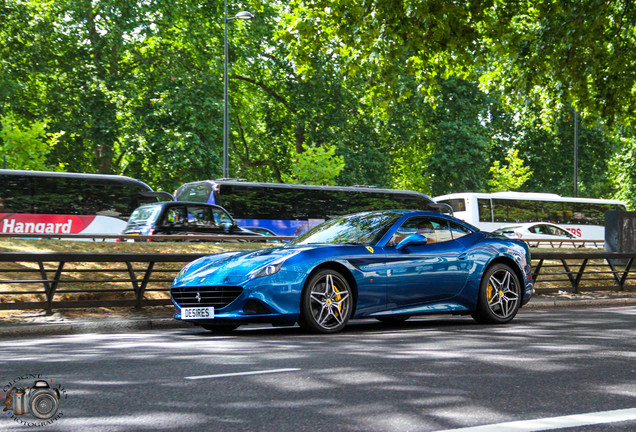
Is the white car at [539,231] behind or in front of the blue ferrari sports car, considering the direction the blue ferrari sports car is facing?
behind

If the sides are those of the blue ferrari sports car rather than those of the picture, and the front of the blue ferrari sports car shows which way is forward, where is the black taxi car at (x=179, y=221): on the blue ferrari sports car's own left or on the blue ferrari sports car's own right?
on the blue ferrari sports car's own right

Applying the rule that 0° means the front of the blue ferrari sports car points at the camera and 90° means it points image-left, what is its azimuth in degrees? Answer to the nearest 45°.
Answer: approximately 45°

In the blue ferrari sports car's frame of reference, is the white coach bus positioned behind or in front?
behind

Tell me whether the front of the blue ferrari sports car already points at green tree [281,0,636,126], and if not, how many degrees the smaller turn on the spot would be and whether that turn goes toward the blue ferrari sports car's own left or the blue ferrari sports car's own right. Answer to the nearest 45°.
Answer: approximately 135° to the blue ferrari sports car's own right

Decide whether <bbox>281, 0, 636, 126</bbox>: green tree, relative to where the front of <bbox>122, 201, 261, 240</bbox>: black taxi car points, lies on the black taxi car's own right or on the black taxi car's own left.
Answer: on the black taxi car's own right

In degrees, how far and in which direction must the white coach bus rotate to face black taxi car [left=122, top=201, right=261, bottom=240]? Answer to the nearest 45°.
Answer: approximately 180°
